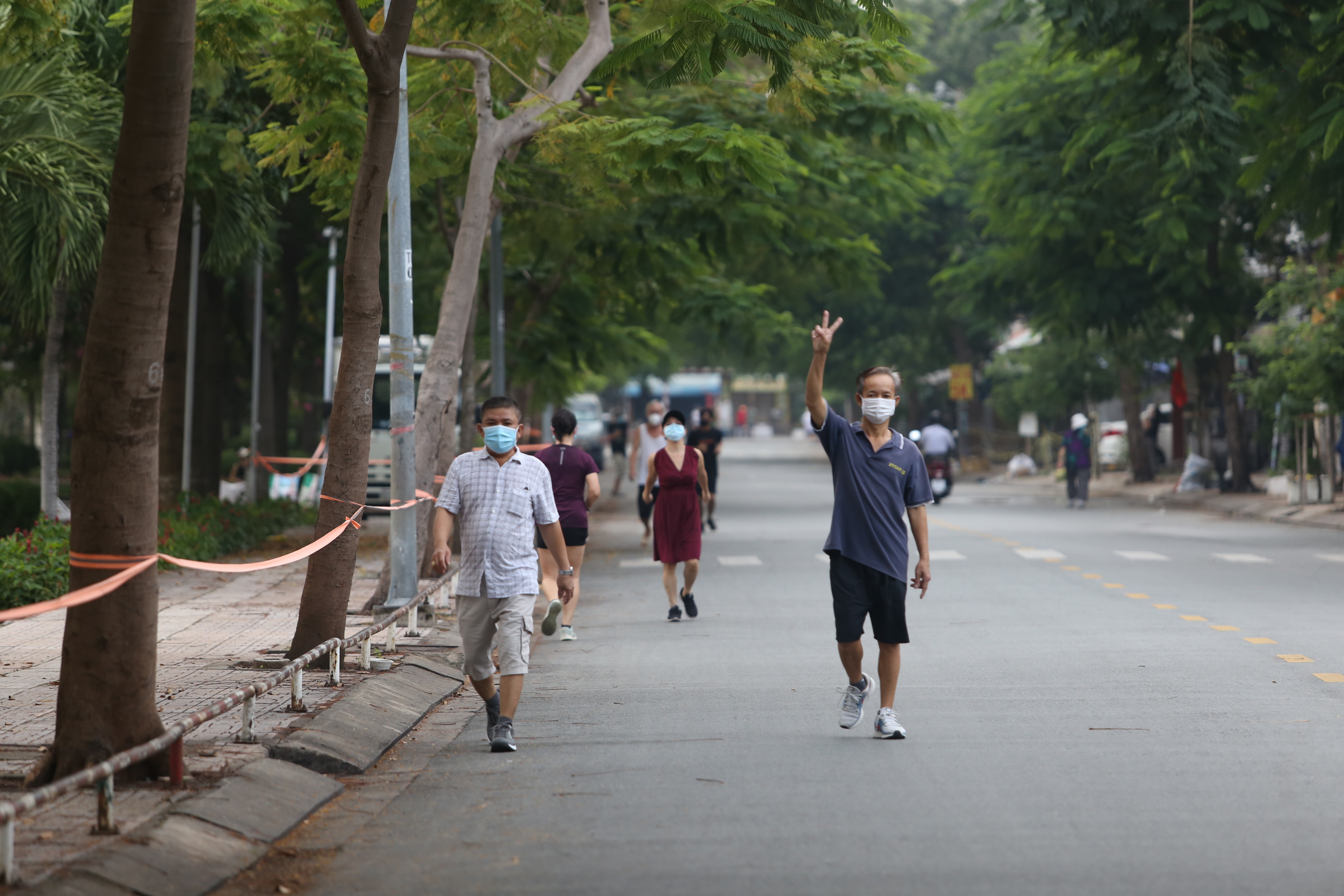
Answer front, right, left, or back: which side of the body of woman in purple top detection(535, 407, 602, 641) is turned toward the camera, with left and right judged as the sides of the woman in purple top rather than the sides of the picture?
back

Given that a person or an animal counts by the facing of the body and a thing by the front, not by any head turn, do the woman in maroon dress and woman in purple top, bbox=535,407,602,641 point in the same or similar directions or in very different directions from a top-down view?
very different directions

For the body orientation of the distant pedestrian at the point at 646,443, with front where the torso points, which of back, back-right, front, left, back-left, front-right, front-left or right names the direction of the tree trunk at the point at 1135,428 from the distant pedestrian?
back-left

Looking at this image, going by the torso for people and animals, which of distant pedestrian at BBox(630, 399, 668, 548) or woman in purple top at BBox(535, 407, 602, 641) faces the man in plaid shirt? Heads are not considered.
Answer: the distant pedestrian

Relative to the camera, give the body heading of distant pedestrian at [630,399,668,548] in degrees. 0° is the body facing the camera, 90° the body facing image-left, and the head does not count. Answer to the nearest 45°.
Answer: approximately 0°

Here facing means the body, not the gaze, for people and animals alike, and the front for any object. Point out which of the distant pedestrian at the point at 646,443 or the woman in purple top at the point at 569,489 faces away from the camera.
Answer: the woman in purple top

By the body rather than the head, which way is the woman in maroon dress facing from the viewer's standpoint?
toward the camera

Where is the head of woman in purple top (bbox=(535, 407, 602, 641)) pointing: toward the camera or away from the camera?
away from the camera

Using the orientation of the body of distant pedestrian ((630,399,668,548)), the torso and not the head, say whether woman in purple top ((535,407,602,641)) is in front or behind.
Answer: in front

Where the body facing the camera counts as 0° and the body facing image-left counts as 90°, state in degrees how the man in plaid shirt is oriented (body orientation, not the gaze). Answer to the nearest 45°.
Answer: approximately 0°

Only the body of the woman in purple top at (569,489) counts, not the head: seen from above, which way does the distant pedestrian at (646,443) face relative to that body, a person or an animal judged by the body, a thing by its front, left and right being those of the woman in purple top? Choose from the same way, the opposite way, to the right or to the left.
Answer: the opposite way

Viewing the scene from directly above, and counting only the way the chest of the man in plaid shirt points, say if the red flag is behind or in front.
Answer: behind

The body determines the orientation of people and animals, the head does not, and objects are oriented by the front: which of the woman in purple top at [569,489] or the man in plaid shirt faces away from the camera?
the woman in purple top

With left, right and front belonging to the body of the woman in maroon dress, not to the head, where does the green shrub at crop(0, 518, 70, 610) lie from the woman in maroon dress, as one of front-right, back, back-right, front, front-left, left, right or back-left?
right

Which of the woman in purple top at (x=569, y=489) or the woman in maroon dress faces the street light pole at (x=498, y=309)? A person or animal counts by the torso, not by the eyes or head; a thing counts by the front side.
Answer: the woman in purple top

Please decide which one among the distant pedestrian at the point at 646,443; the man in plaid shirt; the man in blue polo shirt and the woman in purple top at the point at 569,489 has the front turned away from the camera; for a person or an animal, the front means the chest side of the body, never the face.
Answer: the woman in purple top

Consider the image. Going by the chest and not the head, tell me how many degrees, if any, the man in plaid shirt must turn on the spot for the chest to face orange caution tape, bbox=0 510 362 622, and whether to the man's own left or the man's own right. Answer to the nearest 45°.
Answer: approximately 45° to the man's own right

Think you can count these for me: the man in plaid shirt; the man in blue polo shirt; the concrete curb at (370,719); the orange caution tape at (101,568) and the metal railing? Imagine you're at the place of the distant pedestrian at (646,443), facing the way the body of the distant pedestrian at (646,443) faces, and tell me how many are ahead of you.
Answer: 5
